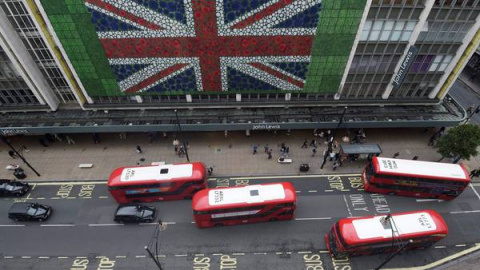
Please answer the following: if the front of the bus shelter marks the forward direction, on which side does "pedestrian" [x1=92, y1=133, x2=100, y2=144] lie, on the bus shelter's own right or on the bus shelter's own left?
on the bus shelter's own right

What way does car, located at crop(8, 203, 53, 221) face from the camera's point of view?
to the viewer's right

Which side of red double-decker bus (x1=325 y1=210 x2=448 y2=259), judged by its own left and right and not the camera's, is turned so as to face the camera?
left

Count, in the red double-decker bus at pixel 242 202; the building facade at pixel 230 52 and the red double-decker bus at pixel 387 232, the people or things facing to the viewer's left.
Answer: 1

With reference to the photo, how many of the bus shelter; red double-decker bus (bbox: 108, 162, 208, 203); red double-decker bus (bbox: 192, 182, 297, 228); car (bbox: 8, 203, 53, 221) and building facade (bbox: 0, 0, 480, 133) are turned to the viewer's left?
0

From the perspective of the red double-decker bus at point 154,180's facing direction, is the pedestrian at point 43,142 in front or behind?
behind

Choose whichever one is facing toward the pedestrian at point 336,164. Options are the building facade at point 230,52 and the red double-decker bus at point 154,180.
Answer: the red double-decker bus

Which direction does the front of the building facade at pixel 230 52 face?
toward the camera

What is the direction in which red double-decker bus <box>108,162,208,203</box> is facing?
to the viewer's right

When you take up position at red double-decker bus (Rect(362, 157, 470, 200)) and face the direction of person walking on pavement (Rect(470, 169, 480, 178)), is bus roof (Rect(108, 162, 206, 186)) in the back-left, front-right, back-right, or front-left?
back-left

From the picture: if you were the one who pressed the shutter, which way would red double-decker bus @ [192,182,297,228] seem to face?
facing to the right of the viewer

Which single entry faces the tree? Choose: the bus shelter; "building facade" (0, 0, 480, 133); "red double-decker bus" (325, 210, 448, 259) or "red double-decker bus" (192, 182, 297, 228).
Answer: "red double-decker bus" (192, 182, 297, 228)

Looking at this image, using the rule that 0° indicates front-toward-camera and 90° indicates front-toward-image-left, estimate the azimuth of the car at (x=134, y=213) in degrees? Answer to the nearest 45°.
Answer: approximately 270°

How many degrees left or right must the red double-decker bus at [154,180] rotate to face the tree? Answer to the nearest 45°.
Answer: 0° — it already faces it
